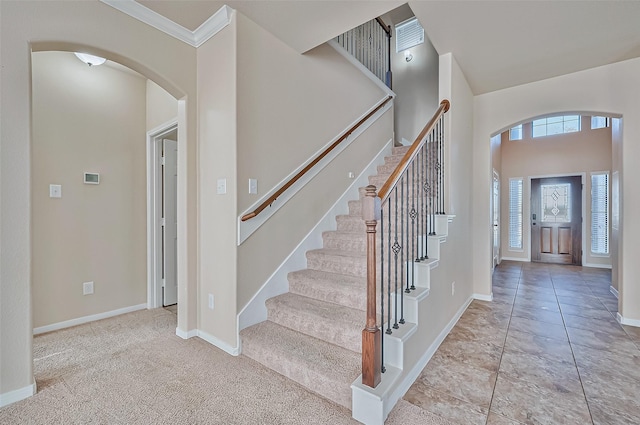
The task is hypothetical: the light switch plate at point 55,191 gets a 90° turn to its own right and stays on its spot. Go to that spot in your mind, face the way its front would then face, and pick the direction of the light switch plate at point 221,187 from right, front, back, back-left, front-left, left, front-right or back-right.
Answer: back-left

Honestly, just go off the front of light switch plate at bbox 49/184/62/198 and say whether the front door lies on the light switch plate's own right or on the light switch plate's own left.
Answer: on the light switch plate's own left

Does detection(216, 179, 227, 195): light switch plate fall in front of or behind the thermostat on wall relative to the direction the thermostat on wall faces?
in front

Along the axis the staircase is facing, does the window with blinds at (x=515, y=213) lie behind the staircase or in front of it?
behind

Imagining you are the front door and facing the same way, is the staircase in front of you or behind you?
in front

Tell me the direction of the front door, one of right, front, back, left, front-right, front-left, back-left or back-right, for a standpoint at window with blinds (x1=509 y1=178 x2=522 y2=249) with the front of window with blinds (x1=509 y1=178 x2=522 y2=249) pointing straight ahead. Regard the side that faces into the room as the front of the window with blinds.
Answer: left

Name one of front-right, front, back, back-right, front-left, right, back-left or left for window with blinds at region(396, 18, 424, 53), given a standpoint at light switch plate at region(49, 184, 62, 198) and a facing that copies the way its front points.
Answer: left

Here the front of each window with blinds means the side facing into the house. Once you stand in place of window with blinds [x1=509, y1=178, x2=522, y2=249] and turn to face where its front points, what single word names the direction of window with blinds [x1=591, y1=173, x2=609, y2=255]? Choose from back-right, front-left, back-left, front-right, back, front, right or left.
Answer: left

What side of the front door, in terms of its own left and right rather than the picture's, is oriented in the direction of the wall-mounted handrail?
front

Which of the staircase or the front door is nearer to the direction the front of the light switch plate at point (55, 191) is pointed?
the staircase

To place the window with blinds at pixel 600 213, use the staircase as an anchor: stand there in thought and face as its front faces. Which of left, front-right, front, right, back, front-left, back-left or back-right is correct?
back

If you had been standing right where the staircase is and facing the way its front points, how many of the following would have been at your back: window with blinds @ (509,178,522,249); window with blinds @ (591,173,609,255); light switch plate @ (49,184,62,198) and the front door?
3

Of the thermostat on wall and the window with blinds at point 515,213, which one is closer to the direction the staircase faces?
the thermostat on wall
